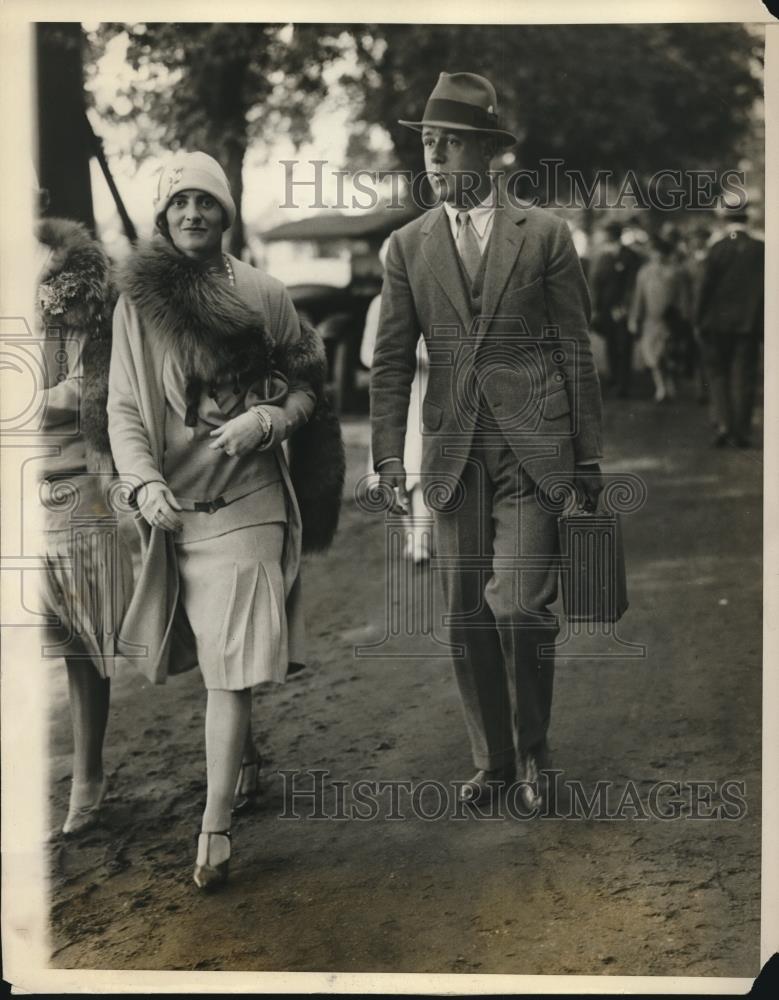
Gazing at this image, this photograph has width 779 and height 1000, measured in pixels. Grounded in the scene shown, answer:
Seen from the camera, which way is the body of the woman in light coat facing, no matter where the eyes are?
toward the camera

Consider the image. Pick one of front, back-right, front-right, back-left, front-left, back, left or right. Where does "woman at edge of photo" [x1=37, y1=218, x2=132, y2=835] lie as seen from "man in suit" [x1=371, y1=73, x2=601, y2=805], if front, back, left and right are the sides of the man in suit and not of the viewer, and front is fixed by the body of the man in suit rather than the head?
right

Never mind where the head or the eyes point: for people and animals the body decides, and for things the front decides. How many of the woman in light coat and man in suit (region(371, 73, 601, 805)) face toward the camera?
2

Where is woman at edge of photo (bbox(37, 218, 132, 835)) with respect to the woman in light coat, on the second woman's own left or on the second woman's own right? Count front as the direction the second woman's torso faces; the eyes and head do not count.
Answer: on the second woman's own right

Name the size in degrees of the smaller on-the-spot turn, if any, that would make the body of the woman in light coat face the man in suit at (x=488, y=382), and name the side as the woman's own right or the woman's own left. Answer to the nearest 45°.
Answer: approximately 90° to the woman's own left

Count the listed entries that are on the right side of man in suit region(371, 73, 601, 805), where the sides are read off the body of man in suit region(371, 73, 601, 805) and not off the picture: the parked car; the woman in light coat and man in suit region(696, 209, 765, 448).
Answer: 2

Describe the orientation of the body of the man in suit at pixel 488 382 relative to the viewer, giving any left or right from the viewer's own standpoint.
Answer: facing the viewer

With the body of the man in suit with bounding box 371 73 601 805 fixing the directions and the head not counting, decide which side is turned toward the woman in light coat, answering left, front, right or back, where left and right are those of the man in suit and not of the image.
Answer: right
